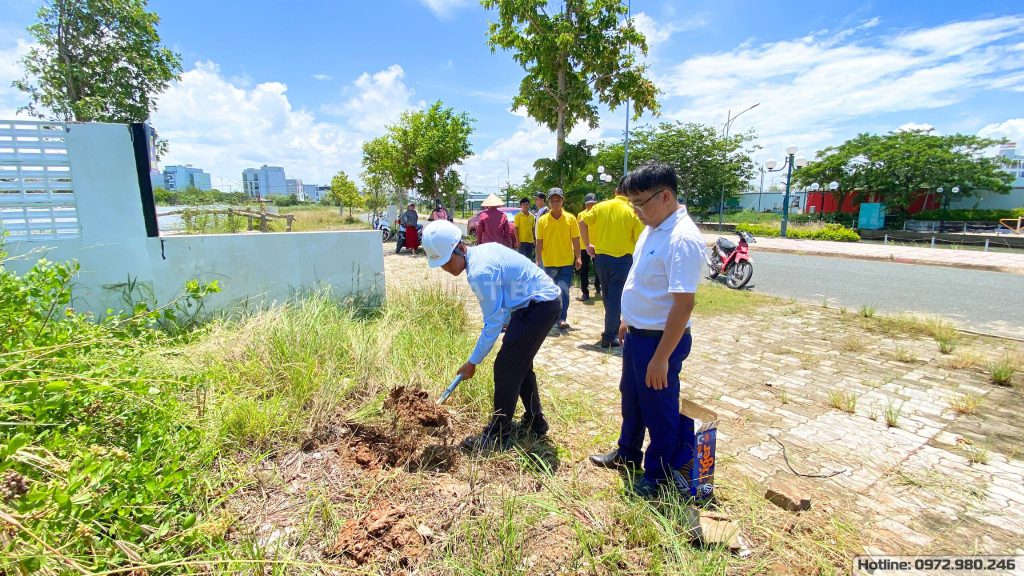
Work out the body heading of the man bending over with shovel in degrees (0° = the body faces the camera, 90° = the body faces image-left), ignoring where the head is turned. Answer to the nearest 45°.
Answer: approximately 90°

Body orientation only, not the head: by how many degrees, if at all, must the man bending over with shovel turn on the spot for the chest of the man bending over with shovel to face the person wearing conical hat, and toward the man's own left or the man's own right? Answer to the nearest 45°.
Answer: approximately 90° to the man's own right

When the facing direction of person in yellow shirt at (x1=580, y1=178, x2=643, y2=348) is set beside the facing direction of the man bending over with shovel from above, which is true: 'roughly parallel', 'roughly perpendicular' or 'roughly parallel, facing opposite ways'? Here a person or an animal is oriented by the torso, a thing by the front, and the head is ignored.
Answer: roughly perpendicular

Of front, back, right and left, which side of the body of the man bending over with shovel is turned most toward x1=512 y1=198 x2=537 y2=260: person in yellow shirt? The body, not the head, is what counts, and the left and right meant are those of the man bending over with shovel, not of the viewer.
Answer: right

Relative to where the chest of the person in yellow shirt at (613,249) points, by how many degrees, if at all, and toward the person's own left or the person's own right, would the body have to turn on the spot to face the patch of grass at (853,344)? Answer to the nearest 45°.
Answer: approximately 90° to the person's own right

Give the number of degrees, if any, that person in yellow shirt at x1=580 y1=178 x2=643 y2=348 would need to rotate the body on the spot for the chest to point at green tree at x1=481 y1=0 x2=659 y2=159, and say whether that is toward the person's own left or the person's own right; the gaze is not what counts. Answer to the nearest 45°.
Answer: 0° — they already face it

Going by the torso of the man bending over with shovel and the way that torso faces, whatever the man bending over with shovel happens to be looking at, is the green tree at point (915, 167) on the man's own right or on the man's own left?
on the man's own right

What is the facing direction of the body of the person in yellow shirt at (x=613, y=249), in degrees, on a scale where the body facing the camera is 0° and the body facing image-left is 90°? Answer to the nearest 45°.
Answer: approximately 180°

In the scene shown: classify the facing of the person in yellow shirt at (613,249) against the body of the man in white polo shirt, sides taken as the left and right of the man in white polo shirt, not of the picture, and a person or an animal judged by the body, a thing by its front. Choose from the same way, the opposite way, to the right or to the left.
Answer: to the right

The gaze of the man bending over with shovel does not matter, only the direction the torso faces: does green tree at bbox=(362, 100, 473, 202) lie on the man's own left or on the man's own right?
on the man's own right

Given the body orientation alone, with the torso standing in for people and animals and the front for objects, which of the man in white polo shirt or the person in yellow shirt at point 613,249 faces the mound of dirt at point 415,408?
the man in white polo shirt

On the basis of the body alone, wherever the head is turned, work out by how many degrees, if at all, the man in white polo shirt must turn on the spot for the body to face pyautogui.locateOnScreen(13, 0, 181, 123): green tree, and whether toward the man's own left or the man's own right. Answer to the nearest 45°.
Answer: approximately 45° to the man's own right

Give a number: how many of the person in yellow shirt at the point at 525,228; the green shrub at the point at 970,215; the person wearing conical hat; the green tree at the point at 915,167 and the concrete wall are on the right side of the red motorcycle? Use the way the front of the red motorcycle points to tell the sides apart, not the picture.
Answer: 3

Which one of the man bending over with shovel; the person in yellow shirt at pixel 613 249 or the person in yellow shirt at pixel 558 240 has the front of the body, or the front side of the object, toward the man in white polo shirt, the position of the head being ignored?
the person in yellow shirt at pixel 558 240

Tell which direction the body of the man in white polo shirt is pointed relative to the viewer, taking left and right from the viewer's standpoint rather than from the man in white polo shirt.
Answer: facing to the left of the viewer
